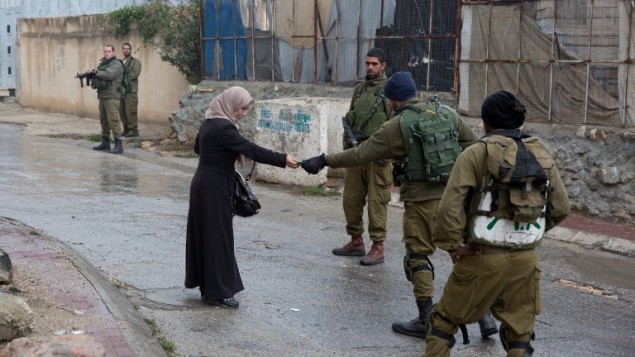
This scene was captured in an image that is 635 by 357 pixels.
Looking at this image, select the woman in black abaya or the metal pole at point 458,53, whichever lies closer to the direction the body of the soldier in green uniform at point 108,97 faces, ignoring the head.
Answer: the woman in black abaya

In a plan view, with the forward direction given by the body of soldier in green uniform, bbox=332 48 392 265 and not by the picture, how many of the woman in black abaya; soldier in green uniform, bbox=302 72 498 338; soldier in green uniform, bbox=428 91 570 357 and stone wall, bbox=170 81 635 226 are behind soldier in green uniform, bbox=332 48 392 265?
1

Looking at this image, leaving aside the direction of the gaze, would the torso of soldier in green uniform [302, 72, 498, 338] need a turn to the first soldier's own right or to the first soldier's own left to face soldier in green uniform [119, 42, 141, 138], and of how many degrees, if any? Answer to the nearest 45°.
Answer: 0° — they already face them

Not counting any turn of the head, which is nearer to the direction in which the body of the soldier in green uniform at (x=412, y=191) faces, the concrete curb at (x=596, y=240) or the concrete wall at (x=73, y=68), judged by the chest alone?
the concrete wall

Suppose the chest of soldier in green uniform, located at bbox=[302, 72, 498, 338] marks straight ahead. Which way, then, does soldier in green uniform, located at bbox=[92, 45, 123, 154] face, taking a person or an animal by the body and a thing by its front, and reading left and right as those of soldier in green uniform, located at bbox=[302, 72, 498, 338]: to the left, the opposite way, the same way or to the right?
to the left

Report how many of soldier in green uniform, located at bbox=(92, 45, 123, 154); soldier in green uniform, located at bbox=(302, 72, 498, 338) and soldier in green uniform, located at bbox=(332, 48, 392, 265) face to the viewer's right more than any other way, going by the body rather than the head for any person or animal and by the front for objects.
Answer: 0

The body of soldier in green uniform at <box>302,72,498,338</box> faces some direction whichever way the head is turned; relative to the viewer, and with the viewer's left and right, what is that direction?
facing away from the viewer and to the left of the viewer

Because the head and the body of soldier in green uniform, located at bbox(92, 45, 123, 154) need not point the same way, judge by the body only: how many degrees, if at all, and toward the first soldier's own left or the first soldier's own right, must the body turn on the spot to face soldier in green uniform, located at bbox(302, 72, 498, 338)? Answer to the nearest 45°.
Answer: approximately 45° to the first soldier's own left

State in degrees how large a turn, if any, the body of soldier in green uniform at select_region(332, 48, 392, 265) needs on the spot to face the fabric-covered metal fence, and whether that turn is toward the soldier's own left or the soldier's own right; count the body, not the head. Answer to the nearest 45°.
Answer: approximately 135° to the soldier's own right

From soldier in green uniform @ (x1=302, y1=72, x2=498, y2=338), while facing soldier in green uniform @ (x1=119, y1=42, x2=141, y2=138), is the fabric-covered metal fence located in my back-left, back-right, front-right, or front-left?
front-right

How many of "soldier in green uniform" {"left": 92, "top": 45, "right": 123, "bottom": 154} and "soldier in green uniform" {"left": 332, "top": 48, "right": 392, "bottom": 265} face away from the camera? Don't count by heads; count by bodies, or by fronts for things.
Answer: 0

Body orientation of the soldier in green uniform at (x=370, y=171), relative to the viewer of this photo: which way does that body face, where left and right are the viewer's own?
facing the viewer and to the left of the viewer

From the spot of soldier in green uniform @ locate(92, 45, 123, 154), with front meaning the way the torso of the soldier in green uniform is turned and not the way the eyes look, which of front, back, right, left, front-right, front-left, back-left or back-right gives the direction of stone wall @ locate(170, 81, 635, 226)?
left

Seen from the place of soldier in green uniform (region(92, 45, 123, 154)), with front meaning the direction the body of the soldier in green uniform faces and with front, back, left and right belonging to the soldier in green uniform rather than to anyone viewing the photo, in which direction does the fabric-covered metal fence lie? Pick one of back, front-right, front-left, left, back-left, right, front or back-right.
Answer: left

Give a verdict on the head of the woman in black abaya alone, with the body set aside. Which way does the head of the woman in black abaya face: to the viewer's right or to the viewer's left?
to the viewer's right

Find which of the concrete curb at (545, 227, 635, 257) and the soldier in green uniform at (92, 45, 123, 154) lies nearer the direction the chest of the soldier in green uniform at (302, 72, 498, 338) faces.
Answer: the soldier in green uniform

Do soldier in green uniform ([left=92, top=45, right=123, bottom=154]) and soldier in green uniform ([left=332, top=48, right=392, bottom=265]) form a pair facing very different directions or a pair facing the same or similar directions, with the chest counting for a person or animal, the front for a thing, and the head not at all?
same or similar directions
